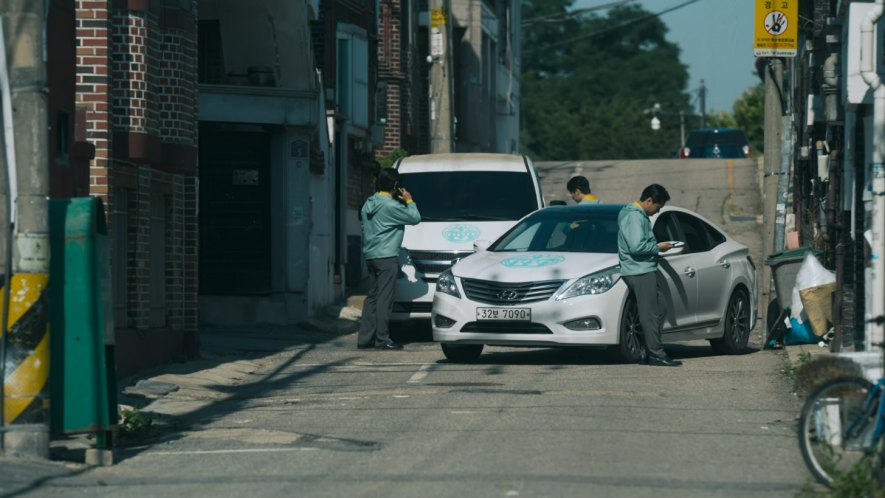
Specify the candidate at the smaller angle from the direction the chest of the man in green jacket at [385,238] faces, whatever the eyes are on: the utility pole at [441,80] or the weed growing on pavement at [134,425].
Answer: the utility pole

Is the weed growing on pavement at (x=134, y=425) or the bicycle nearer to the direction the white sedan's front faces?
the weed growing on pavement

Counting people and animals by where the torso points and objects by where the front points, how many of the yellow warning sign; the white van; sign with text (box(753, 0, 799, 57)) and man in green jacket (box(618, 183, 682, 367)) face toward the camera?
3

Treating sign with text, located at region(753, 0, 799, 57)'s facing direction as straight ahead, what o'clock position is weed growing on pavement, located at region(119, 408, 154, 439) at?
The weed growing on pavement is roughly at 1 o'clock from the sign with text.

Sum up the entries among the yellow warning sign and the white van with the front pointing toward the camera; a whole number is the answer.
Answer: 2

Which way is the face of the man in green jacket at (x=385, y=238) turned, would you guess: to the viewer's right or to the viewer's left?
to the viewer's right

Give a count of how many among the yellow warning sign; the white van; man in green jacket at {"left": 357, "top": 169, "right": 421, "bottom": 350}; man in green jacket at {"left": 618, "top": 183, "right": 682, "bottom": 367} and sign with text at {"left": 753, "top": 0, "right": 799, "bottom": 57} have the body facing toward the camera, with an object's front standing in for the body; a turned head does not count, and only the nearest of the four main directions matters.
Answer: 3

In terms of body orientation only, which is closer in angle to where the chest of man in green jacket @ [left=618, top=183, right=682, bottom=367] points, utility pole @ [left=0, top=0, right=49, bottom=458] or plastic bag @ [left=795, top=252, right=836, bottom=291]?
the plastic bag

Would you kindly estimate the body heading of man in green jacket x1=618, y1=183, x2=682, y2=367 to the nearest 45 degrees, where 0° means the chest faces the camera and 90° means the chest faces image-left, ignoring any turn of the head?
approximately 270°

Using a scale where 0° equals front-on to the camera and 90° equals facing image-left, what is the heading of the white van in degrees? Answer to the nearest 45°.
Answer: approximately 0°

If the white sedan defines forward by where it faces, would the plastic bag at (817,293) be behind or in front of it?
behind
